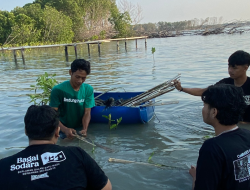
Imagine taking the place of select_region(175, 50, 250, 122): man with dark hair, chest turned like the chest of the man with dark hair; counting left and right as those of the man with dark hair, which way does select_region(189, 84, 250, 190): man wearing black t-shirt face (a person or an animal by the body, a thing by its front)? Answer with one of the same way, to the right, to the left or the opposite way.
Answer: to the right

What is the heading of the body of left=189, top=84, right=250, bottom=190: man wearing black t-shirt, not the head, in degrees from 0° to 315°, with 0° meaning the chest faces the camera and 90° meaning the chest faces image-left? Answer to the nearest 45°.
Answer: approximately 135°

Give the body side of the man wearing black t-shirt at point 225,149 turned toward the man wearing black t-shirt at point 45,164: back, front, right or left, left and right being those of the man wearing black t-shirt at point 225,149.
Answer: left

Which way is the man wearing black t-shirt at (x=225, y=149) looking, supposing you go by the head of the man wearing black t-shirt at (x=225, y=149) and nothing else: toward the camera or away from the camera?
away from the camera

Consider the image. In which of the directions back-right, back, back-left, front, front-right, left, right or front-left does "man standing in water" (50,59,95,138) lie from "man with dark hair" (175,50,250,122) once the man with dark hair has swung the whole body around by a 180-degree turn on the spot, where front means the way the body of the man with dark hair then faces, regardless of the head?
back-left

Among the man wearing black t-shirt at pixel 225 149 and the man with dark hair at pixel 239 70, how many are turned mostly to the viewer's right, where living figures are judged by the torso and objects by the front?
0

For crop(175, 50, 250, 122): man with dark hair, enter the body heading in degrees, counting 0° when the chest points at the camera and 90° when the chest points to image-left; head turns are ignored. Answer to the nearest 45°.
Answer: approximately 45°

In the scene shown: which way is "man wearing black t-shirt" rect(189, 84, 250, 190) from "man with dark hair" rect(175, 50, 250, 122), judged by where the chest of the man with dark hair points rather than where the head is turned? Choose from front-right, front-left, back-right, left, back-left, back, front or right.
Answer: front-left
